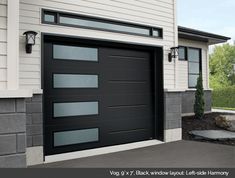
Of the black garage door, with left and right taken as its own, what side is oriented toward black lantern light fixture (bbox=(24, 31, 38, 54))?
right

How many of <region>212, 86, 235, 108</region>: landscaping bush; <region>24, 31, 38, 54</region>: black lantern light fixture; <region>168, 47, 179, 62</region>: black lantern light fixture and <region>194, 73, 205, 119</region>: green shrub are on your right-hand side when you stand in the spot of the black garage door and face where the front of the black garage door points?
1

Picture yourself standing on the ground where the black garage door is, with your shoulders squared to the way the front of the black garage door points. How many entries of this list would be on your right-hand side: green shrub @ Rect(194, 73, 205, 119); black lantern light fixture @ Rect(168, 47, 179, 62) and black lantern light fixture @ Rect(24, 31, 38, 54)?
1

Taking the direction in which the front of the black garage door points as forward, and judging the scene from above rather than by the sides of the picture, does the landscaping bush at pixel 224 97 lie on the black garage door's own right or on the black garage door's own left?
on the black garage door's own left

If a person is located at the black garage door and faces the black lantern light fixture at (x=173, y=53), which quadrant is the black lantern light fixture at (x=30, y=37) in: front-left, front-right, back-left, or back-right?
back-right

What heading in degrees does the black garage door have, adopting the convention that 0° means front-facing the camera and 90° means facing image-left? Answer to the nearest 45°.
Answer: approximately 315°

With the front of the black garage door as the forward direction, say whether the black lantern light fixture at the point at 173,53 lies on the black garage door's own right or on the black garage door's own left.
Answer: on the black garage door's own left

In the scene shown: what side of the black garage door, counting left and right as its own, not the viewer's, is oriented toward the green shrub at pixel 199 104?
left
